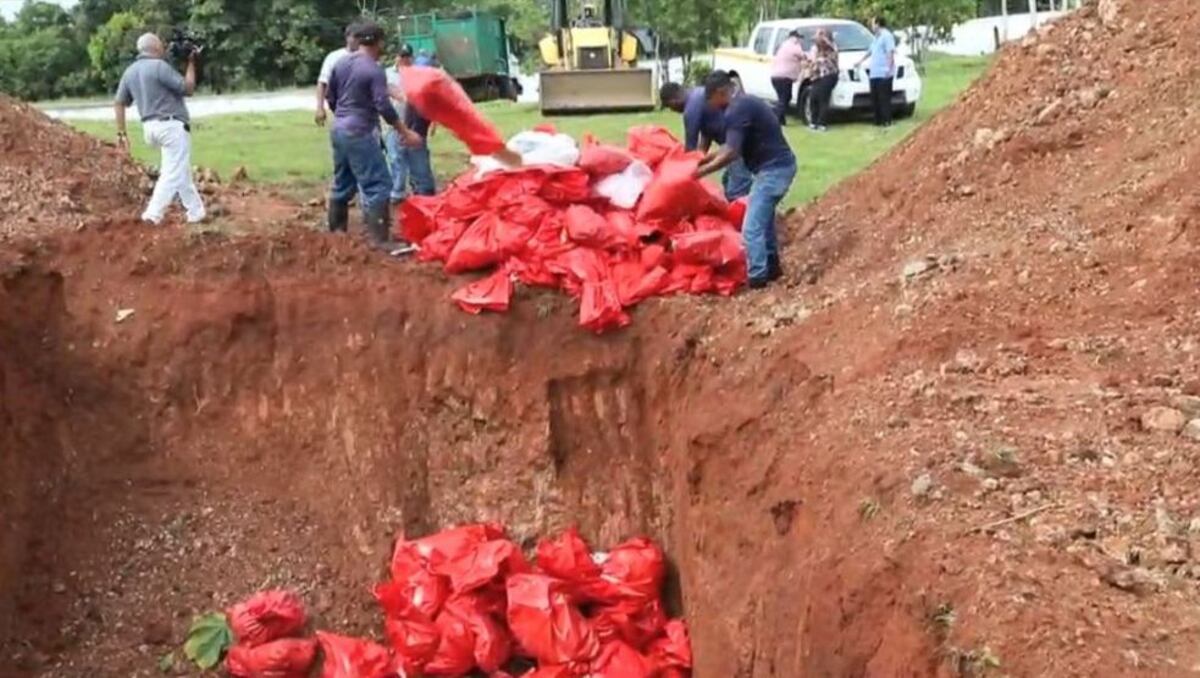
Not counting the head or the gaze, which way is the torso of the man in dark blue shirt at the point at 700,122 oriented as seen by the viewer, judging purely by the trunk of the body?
to the viewer's left

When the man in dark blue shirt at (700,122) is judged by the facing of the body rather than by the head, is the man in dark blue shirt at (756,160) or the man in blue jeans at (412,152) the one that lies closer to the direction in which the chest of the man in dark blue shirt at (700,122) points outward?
the man in blue jeans

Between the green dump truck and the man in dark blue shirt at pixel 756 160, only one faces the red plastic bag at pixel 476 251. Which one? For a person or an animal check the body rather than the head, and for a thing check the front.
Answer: the man in dark blue shirt

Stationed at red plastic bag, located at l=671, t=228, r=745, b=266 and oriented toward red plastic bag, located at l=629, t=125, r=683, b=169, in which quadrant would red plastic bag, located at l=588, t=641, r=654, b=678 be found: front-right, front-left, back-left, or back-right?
back-left

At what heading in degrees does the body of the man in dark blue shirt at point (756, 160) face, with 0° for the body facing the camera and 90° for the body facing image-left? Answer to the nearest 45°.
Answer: approximately 90°

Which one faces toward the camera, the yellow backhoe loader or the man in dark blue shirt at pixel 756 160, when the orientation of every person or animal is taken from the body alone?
the yellow backhoe loader

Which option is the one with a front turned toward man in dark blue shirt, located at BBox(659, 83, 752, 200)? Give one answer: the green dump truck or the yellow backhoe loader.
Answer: the yellow backhoe loader

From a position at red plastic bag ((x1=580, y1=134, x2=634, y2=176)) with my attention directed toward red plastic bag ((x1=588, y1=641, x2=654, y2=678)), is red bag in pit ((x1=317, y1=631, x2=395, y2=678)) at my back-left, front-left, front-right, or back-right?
front-right

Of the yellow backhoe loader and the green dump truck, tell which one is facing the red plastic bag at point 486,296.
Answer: the yellow backhoe loader

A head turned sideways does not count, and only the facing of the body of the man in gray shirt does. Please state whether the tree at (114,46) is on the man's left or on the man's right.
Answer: on the man's left

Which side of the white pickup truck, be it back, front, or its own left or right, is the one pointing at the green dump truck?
back

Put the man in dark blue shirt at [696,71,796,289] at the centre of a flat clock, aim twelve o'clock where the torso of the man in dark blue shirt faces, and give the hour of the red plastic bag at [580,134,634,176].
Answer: The red plastic bag is roughly at 1 o'clock from the man in dark blue shirt.

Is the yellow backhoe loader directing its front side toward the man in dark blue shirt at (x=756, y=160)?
yes

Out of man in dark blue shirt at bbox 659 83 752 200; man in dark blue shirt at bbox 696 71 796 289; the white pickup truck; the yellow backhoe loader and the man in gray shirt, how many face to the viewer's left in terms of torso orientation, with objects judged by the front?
2

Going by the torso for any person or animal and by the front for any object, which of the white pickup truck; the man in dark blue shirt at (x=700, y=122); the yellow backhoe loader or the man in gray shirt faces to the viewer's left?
the man in dark blue shirt

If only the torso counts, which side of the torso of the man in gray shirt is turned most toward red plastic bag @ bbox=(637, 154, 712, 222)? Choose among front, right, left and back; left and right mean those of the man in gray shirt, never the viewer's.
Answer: right

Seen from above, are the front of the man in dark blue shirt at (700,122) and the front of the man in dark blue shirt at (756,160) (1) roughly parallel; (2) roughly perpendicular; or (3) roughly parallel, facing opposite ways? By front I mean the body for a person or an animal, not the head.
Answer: roughly parallel
